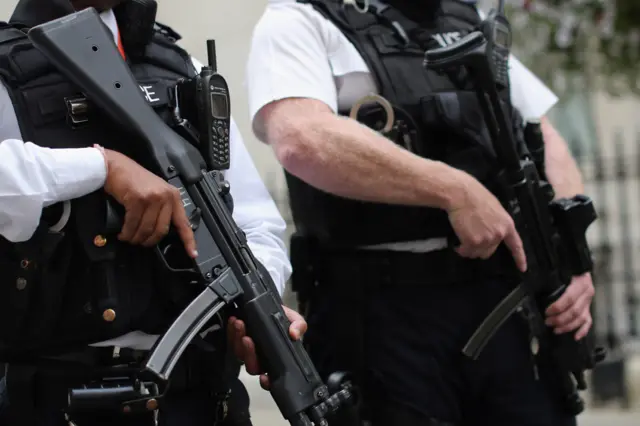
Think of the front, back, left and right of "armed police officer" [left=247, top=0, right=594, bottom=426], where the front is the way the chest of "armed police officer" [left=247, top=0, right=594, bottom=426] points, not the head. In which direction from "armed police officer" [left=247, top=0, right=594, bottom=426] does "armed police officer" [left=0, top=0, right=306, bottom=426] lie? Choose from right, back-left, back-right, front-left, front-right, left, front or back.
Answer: right

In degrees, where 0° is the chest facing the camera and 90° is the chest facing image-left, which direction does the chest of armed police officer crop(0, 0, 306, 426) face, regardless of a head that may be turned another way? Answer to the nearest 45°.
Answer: approximately 315°

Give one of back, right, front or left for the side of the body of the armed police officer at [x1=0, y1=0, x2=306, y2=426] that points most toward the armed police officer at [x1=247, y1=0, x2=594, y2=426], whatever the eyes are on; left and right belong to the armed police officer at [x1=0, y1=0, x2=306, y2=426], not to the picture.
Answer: left

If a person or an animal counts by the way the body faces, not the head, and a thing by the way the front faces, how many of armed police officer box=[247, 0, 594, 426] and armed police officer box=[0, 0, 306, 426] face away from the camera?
0
